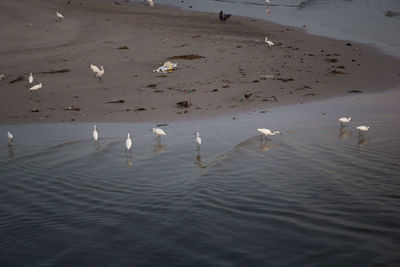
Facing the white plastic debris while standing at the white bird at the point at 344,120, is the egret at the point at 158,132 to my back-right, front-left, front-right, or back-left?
front-left

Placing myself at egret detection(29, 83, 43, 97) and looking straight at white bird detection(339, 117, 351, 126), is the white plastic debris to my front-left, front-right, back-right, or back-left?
front-left

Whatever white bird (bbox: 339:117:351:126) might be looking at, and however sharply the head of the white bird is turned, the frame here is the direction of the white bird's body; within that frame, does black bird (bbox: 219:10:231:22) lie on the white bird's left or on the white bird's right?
on the white bird's left

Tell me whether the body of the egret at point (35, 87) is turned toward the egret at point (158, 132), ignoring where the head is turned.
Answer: no
